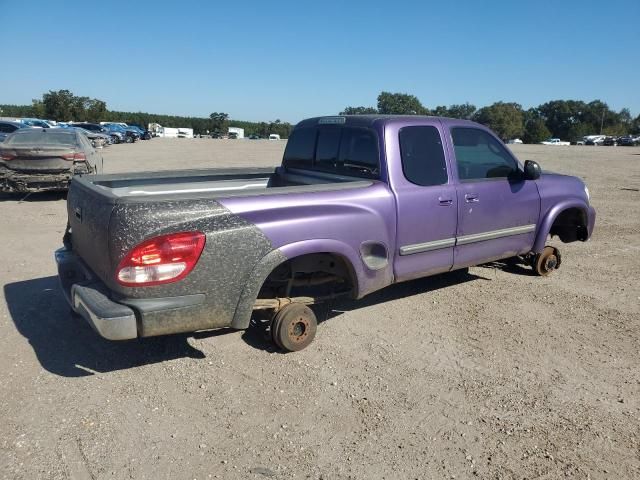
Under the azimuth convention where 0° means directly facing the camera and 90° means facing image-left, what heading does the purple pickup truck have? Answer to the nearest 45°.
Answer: approximately 225°

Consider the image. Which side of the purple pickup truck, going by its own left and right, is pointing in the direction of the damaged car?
left

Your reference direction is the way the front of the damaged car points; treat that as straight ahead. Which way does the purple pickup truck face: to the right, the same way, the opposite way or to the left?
to the right

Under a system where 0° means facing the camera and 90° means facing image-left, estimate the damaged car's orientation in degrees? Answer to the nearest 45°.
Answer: approximately 180°

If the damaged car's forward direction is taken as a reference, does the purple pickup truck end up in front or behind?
behind

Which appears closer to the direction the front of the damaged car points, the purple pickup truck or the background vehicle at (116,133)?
the background vehicle

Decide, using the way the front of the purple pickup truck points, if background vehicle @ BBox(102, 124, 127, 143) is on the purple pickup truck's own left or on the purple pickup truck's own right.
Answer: on the purple pickup truck's own left
